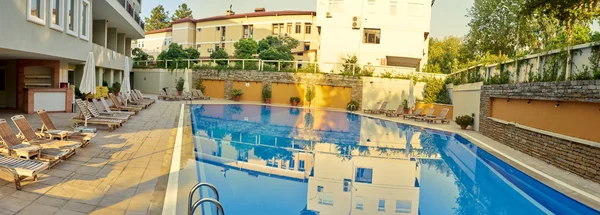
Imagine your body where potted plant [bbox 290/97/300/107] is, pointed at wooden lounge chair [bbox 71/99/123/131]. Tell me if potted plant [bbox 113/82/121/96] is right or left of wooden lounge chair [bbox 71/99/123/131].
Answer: right

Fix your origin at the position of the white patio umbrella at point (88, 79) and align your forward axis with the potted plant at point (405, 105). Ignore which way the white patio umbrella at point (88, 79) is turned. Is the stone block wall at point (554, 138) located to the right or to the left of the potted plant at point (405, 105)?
right

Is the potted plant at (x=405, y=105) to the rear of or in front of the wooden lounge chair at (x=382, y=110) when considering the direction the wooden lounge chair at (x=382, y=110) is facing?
to the rear
